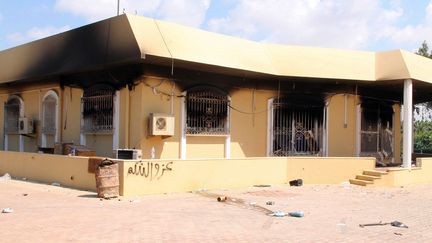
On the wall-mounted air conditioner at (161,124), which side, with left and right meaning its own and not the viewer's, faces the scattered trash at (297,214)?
front

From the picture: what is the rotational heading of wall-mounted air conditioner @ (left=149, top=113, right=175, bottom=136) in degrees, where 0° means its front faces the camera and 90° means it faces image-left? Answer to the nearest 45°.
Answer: approximately 315°

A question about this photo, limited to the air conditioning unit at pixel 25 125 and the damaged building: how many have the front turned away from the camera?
0

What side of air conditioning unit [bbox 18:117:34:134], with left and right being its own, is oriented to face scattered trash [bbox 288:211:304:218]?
left

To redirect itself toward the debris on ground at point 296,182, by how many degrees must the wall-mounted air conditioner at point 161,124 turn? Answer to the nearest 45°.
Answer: approximately 45° to its left

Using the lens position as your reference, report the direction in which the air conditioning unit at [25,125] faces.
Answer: facing the viewer and to the left of the viewer

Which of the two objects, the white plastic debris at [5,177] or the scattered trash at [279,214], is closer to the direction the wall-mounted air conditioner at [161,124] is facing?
the scattered trash

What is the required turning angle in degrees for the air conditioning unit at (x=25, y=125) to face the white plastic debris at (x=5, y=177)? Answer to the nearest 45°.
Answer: approximately 45° to its left

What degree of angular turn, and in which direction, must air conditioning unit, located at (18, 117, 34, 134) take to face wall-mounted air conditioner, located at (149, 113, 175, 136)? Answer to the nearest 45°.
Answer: approximately 90° to its left

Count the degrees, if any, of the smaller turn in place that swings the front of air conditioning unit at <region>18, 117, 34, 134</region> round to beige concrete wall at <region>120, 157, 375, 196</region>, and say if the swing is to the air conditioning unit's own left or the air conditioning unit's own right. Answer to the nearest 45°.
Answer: approximately 90° to the air conditioning unit's own left

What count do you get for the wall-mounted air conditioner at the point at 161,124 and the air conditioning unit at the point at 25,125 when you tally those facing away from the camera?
0

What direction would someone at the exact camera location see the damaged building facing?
facing the viewer and to the right of the viewer
